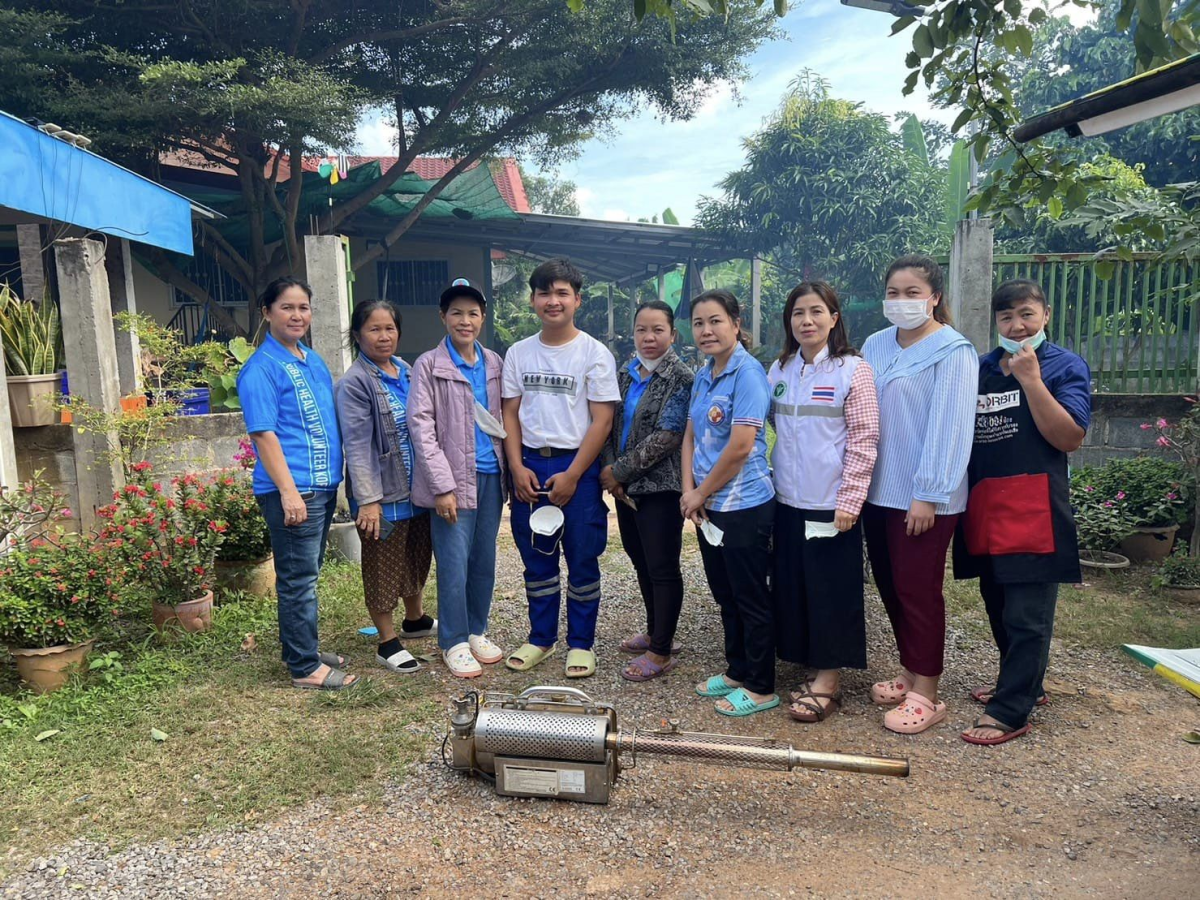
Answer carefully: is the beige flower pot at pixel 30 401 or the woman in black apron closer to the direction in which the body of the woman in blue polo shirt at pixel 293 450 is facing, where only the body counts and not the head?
the woman in black apron

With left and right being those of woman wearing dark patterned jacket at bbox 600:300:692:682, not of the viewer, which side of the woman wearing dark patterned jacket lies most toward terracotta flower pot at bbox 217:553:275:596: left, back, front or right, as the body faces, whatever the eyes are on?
right

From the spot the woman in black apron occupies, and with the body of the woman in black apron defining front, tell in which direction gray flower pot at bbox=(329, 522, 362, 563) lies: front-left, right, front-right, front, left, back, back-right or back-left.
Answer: front-right

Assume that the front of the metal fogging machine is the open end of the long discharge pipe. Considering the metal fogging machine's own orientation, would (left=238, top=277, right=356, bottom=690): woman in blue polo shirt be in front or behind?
behind

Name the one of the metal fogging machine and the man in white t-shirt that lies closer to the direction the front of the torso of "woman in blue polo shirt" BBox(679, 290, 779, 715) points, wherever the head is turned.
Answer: the metal fogging machine

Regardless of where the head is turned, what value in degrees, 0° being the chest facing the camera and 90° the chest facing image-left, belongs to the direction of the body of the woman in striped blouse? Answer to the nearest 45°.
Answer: approximately 45°

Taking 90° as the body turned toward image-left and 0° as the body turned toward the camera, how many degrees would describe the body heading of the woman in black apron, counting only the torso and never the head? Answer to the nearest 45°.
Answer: approximately 45°

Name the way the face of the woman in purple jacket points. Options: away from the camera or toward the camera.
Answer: toward the camera

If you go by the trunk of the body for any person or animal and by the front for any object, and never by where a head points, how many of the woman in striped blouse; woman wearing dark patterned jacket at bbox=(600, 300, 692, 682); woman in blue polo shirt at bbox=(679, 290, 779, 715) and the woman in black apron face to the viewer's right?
0

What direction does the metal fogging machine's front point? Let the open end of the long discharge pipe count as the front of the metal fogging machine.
to the viewer's right

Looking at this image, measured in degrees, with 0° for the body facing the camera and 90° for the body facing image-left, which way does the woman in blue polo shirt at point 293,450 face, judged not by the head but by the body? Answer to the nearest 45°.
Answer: approximately 315°

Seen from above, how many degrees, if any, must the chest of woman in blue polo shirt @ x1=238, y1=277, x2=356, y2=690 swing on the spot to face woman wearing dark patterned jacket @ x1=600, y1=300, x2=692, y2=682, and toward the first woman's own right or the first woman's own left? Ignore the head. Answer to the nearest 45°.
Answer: approximately 45° to the first woman's own left

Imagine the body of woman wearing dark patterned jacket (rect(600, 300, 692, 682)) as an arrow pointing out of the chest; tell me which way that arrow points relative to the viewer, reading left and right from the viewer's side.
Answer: facing the viewer and to the left of the viewer
